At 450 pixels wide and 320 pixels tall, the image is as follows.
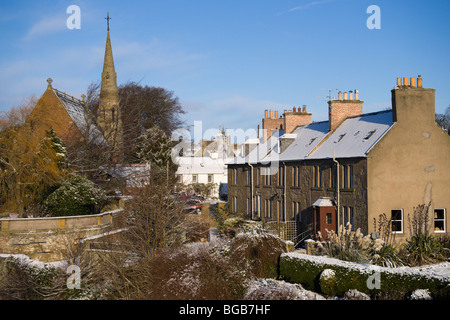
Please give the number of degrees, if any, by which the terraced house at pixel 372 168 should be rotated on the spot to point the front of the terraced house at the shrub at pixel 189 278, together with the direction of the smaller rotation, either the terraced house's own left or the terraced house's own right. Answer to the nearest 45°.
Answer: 0° — it already faces it

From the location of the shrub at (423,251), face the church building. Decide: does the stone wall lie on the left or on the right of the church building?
left

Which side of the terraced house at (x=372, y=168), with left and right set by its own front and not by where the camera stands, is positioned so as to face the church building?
right

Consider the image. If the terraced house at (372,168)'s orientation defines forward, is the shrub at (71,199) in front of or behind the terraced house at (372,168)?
in front

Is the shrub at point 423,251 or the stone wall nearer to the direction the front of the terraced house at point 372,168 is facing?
the stone wall

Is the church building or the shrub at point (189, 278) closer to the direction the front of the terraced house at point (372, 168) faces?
the shrub

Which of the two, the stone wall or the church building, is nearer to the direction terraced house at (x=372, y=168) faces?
the stone wall

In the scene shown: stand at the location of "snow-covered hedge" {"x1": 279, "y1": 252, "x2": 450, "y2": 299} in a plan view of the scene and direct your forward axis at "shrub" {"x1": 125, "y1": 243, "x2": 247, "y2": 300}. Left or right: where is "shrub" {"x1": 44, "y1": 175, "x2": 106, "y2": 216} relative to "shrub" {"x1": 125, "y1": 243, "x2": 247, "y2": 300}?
right

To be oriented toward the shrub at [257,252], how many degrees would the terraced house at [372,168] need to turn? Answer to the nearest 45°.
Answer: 0° — it already faces it

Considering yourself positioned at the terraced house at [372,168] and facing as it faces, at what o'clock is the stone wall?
The stone wall is roughly at 1 o'clock from the terraced house.

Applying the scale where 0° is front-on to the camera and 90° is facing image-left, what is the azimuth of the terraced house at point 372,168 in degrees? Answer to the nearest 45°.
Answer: approximately 45°

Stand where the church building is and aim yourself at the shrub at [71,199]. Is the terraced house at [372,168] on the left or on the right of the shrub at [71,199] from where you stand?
left

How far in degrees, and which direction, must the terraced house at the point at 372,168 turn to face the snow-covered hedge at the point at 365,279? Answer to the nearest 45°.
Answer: approximately 45° to its left
